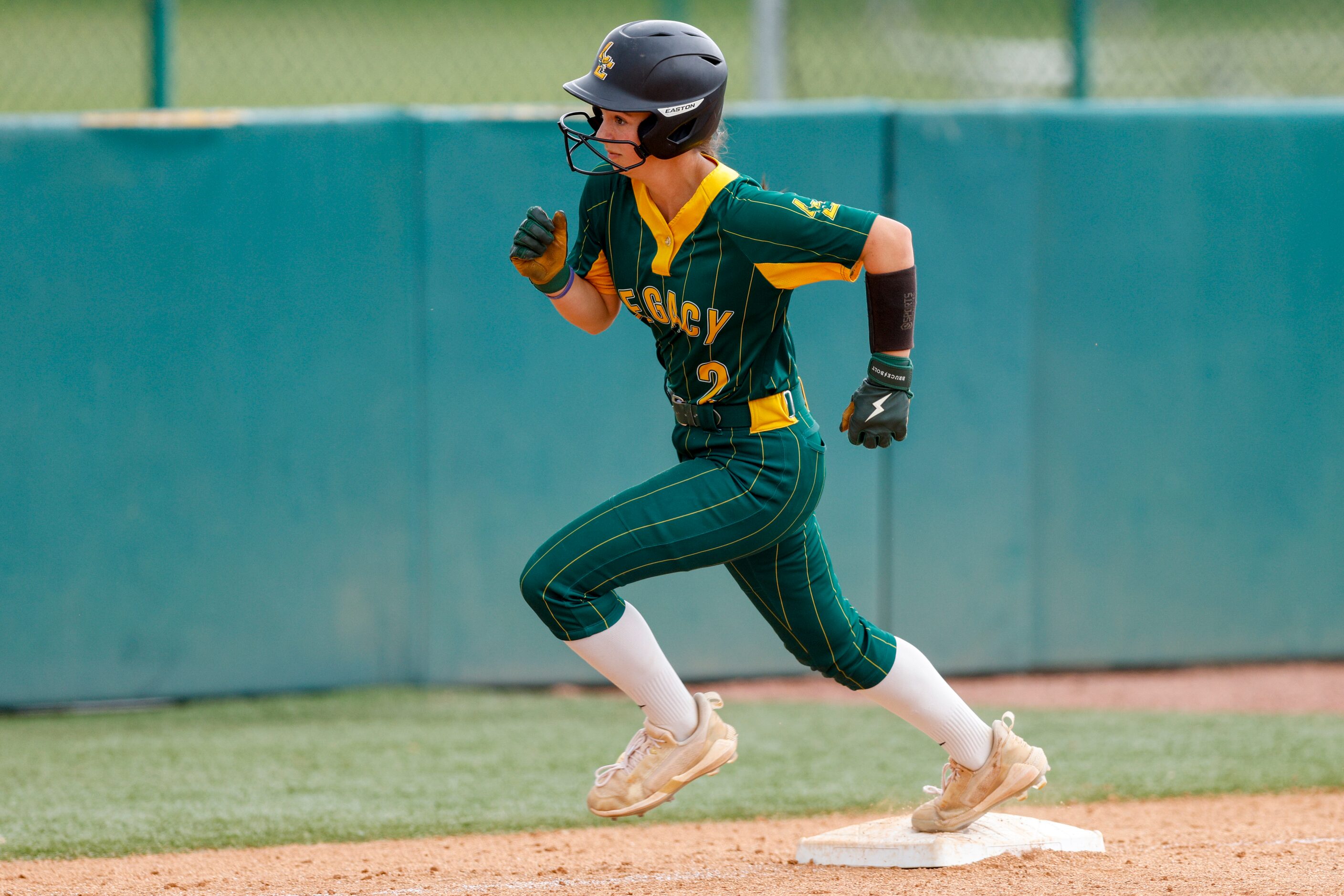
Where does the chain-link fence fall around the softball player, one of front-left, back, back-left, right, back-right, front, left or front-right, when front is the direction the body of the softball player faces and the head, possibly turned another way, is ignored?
back-right

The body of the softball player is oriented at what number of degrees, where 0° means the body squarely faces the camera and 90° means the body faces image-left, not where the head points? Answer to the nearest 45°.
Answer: approximately 45°

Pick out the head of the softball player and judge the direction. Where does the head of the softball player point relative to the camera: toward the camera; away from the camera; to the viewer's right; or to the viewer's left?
to the viewer's left
